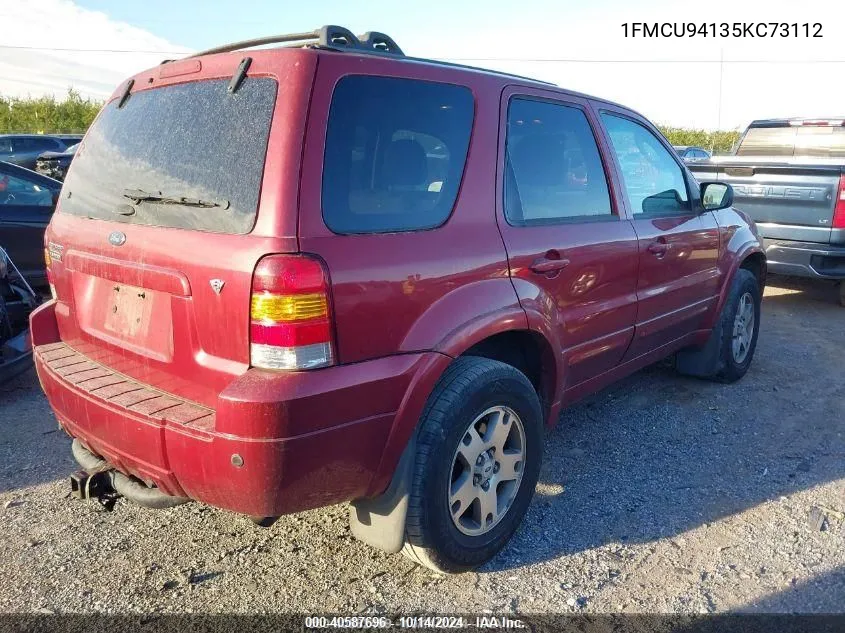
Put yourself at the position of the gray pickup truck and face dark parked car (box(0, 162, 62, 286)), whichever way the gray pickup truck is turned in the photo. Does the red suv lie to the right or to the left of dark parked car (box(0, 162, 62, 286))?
left

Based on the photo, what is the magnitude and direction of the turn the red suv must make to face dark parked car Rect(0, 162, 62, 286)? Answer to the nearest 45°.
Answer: approximately 90° to its left

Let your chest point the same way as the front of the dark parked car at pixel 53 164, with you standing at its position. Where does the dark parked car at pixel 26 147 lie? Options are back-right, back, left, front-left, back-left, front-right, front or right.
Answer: back-right

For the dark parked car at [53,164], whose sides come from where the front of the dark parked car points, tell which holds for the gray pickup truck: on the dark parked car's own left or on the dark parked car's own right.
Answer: on the dark parked car's own left

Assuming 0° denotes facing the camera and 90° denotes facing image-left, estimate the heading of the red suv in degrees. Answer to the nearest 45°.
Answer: approximately 225°

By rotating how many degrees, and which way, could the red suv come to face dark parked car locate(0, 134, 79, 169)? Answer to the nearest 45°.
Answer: approximately 90° to its left

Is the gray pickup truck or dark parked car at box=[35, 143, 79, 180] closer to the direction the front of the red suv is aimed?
the gray pickup truck

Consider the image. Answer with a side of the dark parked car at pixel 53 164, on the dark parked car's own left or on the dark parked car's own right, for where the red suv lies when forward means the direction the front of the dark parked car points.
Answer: on the dark parked car's own left

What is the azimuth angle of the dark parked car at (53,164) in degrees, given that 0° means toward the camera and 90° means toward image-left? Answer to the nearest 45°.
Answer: approximately 45°

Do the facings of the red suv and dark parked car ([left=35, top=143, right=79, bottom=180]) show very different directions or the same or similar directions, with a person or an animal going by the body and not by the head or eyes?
very different directions
